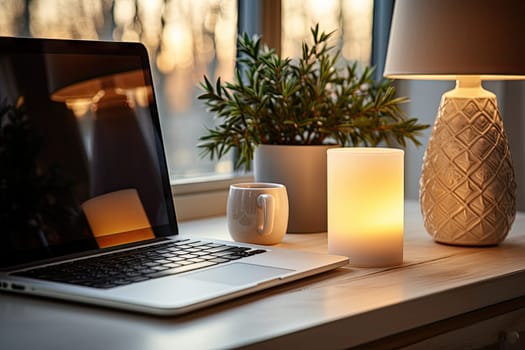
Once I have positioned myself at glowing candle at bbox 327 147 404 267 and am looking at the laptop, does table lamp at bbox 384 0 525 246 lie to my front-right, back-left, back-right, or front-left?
back-right

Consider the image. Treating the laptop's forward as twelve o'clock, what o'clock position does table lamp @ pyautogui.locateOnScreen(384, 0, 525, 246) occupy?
The table lamp is roughly at 10 o'clock from the laptop.

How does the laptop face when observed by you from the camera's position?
facing the viewer and to the right of the viewer
